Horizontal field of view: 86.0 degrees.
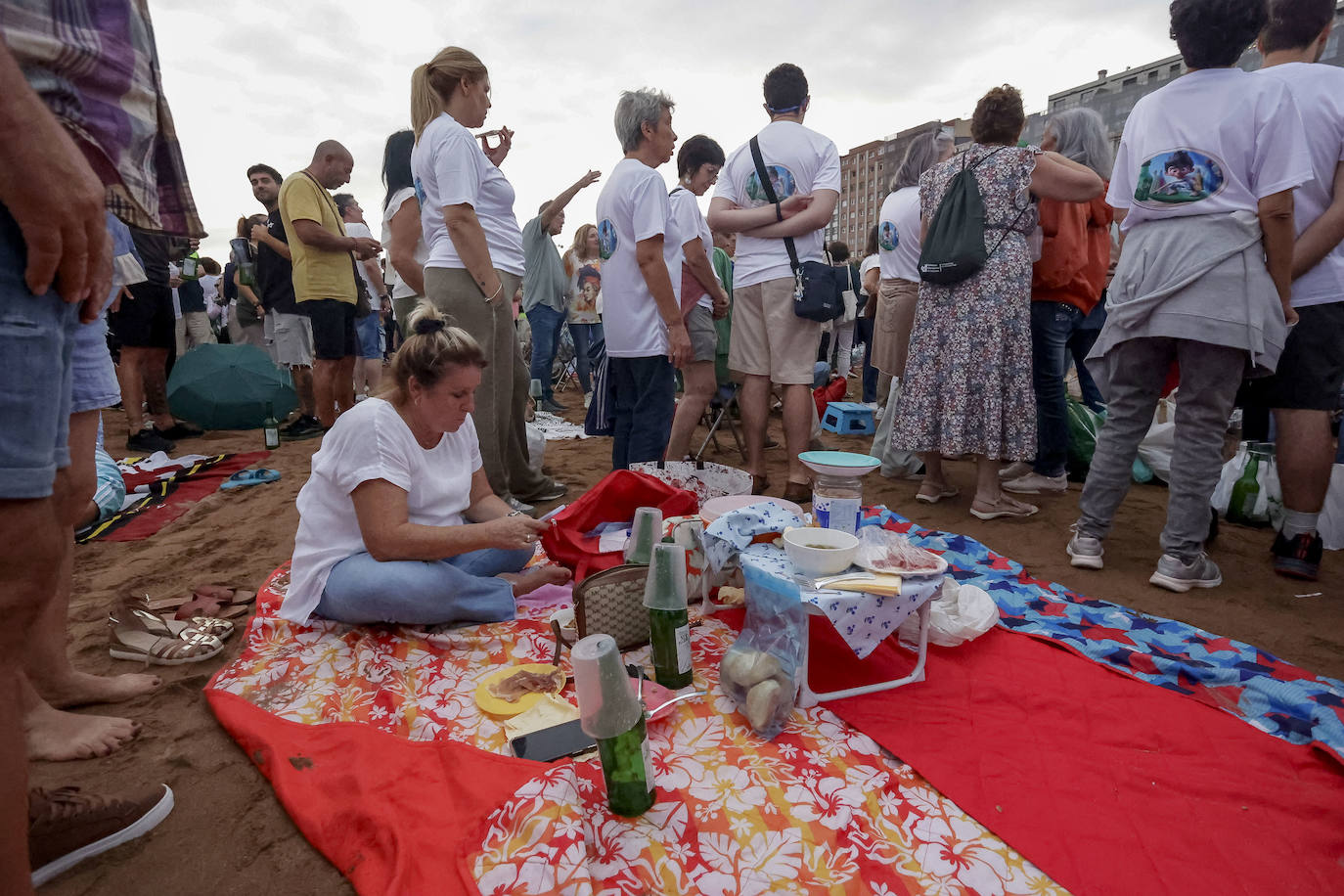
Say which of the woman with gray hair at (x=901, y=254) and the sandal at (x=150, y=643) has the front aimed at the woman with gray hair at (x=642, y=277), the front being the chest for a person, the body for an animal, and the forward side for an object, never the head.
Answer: the sandal

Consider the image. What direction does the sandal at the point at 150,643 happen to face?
to the viewer's right

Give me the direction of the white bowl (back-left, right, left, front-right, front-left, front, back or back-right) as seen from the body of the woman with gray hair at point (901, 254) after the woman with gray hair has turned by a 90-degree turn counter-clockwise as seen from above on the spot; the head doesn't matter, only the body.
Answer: back-left

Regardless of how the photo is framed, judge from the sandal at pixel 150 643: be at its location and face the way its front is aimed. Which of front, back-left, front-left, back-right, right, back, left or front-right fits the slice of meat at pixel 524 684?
front-right

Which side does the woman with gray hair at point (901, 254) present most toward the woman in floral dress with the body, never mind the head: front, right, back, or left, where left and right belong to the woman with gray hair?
right

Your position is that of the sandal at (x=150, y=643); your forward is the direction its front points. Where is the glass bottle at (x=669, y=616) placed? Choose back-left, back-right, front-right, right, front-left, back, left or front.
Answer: front-right

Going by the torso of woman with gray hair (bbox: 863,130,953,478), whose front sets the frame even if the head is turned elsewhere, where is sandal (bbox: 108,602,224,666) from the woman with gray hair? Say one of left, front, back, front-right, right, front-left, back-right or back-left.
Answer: back

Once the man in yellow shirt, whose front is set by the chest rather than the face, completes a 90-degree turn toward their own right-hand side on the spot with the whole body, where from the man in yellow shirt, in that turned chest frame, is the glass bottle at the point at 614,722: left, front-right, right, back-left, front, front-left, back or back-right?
front

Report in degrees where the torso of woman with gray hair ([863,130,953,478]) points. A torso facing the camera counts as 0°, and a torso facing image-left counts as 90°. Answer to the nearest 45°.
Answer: approximately 225°

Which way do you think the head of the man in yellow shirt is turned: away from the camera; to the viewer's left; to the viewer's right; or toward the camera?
to the viewer's right

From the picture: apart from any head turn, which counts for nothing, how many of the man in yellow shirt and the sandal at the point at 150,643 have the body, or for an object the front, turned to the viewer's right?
2

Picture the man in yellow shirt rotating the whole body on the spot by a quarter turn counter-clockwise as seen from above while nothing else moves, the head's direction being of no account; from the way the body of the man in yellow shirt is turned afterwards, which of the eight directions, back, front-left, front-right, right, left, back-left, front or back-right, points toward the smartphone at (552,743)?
back

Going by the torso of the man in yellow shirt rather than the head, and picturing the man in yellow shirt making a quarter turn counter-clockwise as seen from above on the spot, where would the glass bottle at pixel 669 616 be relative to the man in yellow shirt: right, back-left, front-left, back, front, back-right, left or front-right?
back

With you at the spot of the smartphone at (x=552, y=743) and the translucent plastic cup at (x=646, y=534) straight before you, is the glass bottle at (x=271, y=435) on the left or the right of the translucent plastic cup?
left

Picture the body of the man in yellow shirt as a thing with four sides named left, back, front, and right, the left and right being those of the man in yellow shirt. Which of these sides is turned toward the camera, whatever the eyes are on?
right
